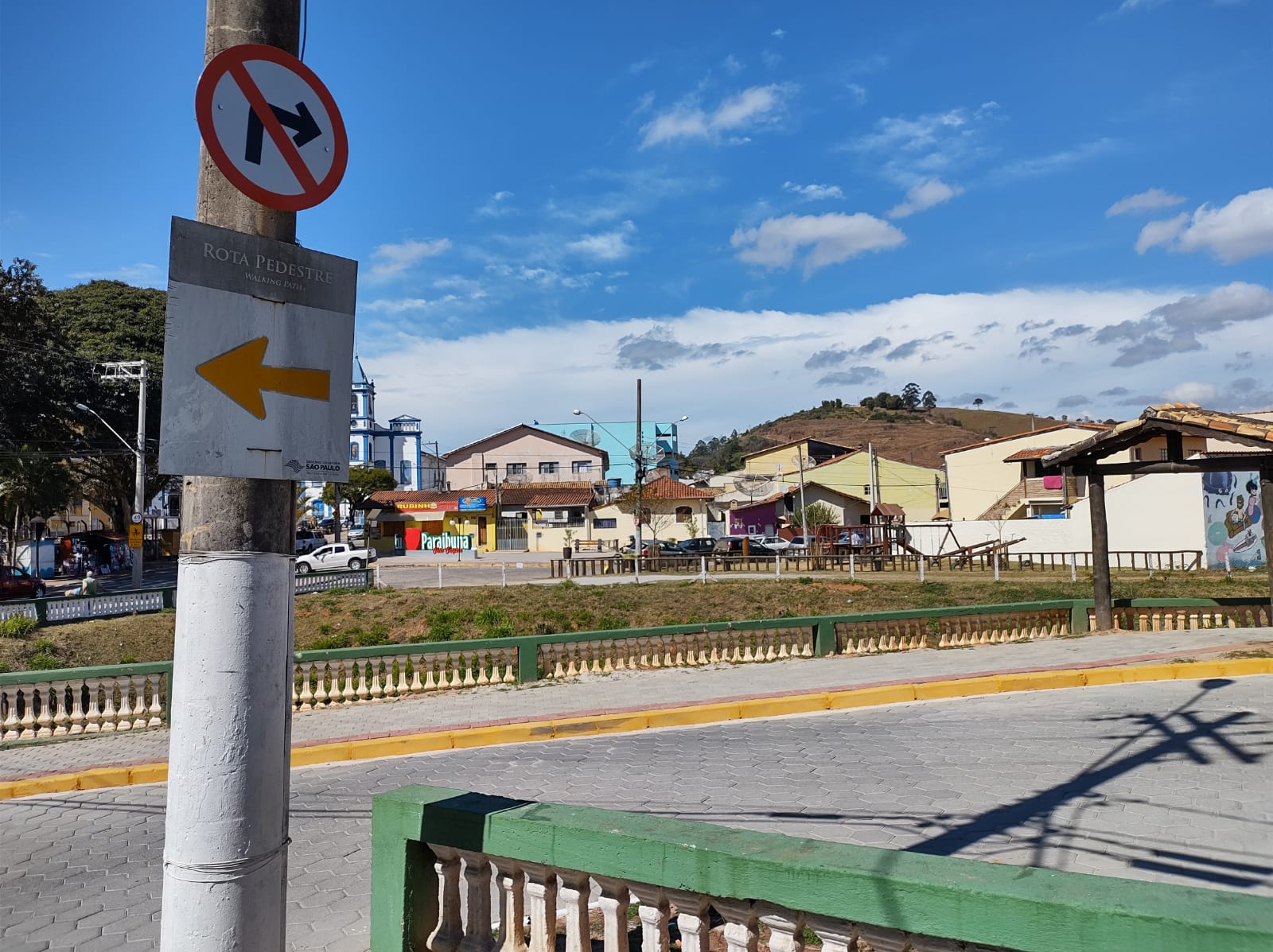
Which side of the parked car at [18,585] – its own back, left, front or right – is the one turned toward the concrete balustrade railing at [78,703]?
right

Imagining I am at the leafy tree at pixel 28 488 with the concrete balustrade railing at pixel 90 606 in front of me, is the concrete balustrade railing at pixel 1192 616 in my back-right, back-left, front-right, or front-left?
front-left

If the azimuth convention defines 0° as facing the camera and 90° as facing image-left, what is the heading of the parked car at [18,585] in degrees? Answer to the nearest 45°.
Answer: approximately 270°

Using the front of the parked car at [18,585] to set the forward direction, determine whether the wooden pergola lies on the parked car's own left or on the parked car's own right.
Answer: on the parked car's own right

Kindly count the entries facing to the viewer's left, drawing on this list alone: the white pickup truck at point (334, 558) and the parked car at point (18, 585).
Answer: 1

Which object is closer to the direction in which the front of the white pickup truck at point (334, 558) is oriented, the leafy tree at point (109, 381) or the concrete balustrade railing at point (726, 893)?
the leafy tree

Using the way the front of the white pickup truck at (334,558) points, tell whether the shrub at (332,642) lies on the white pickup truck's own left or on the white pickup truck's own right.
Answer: on the white pickup truck's own left

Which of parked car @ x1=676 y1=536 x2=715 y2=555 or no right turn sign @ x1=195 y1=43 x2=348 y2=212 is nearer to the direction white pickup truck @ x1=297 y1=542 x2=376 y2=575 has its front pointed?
the no right turn sign

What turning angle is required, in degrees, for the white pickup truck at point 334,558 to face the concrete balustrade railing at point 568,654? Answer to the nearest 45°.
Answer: approximately 90° to its left

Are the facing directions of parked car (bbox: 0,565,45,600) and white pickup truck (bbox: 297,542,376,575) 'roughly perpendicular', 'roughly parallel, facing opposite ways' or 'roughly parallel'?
roughly parallel, facing opposite ways

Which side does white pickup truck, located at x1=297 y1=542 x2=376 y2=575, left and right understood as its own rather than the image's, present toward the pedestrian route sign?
left

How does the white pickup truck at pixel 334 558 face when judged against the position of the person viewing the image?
facing to the left of the viewer

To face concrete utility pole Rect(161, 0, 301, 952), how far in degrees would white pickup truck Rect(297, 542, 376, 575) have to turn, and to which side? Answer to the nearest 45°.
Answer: approximately 90° to its left

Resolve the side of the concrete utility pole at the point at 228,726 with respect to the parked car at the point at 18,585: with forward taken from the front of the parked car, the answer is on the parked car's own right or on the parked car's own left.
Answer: on the parked car's own right

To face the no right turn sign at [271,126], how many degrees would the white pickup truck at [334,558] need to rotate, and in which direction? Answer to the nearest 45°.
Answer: approximately 90° to its left
